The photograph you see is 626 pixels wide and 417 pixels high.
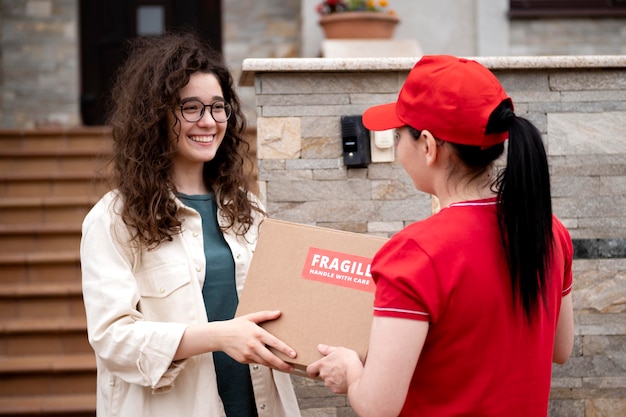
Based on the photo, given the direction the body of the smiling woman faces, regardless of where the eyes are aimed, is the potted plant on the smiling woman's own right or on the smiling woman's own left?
on the smiling woman's own left

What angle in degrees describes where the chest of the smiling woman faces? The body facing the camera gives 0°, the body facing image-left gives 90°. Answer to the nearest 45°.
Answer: approximately 315°
